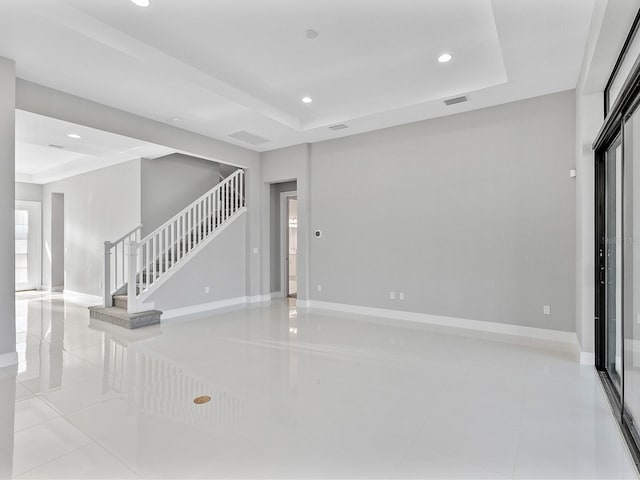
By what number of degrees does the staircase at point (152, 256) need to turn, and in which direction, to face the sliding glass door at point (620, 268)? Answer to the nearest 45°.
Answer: approximately 90° to its left

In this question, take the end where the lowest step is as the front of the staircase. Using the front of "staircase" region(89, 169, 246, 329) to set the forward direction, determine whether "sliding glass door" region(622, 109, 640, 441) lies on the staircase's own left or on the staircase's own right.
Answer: on the staircase's own left

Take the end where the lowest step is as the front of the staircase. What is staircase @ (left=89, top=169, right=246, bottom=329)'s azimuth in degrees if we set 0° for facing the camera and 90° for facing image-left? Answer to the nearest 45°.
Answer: approximately 45°

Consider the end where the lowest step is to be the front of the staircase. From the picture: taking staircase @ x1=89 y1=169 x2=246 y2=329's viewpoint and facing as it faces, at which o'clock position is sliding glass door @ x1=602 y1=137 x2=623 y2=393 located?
The sliding glass door is roughly at 9 o'clock from the staircase.
